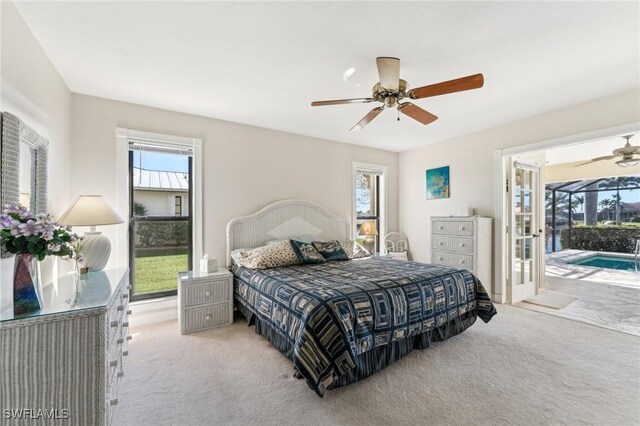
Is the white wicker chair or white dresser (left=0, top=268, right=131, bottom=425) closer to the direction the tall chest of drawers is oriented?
the white dresser

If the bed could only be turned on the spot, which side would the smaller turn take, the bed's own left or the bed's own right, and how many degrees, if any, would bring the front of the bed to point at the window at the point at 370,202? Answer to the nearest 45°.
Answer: approximately 135° to the bed's own left

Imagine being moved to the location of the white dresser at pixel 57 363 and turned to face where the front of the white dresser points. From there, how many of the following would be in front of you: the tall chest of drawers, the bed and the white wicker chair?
3

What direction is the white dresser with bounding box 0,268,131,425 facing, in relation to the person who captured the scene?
facing to the right of the viewer

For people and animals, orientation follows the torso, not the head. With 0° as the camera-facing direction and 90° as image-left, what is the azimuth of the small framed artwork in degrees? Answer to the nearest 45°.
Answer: approximately 45°
